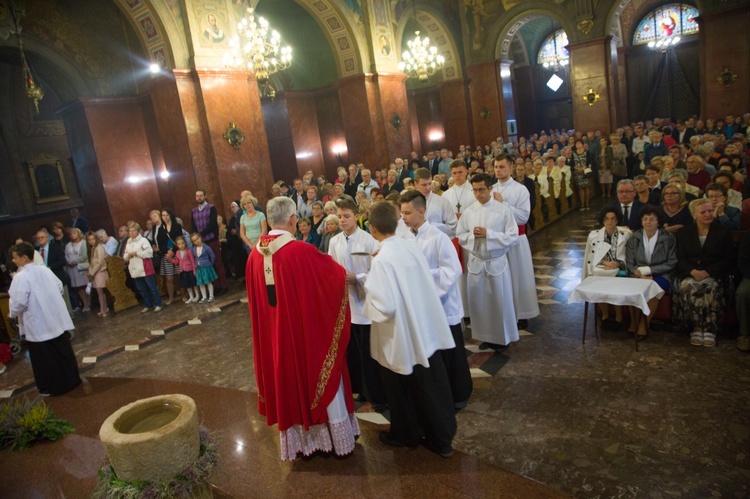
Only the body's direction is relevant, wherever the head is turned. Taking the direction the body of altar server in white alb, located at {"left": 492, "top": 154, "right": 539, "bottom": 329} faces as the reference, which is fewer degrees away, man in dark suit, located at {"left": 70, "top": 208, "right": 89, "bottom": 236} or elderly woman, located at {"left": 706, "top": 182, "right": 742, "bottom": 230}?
the man in dark suit

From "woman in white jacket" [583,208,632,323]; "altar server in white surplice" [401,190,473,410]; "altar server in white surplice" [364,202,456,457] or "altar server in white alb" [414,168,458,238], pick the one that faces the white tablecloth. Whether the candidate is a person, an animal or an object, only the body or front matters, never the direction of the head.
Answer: the woman in white jacket

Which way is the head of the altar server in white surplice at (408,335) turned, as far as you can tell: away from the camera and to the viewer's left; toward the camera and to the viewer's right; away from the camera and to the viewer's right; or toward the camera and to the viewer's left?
away from the camera and to the viewer's left

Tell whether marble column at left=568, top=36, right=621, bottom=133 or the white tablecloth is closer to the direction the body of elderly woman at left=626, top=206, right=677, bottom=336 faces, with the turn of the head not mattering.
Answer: the white tablecloth

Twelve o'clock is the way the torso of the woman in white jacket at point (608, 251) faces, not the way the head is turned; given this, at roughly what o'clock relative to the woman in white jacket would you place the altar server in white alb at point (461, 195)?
The altar server in white alb is roughly at 3 o'clock from the woman in white jacket.

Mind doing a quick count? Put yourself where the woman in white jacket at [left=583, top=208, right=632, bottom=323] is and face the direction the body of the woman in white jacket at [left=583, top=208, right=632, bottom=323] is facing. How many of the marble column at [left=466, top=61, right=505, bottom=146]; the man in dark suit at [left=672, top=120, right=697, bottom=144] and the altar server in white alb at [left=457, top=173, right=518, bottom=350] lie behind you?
2

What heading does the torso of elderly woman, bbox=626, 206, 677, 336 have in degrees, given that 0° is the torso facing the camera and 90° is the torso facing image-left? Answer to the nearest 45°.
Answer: approximately 45°

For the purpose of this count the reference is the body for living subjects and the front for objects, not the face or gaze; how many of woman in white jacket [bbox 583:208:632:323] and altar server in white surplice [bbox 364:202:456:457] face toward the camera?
1

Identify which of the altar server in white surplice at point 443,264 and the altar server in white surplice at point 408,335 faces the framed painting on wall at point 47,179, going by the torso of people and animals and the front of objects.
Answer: the altar server in white surplice at point 408,335

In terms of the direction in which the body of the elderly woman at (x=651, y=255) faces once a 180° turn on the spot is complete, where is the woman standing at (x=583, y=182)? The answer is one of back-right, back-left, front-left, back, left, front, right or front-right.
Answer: front-left

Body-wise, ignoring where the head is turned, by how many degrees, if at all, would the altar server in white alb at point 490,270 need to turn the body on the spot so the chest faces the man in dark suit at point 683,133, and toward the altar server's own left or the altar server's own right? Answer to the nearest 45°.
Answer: approximately 180°

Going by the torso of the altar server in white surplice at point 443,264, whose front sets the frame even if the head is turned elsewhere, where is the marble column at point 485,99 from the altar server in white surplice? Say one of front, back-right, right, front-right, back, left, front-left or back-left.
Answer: back-right
